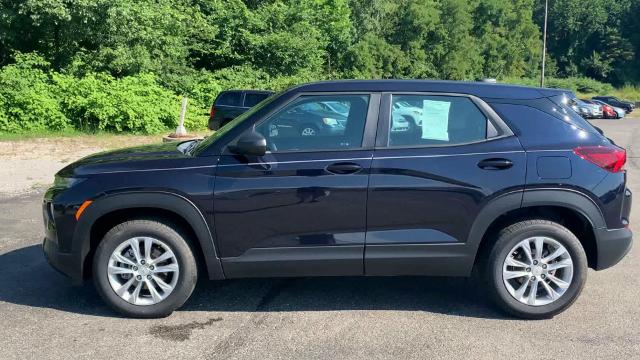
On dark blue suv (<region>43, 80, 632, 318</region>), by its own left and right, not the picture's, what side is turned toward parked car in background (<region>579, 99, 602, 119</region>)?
right

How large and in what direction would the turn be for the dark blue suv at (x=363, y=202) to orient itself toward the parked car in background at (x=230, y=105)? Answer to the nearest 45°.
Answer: approximately 90° to its right

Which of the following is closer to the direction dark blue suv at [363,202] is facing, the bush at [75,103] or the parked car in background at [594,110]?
the bush

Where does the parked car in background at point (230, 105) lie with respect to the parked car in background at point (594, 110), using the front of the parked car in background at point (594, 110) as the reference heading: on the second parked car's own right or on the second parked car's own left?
on the second parked car's own right

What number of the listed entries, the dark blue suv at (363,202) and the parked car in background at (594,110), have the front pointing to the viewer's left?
1

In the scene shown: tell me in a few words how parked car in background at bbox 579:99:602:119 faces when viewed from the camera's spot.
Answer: facing the viewer and to the right of the viewer

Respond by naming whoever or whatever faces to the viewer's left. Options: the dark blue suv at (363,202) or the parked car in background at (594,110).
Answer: the dark blue suv

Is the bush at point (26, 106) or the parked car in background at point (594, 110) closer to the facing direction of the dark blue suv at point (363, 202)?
the bush

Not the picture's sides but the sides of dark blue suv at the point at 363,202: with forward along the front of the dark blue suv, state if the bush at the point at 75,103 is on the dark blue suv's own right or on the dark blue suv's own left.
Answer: on the dark blue suv's own right

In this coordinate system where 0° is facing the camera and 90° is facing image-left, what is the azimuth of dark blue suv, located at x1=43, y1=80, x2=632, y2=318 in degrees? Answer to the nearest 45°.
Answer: approximately 90°
